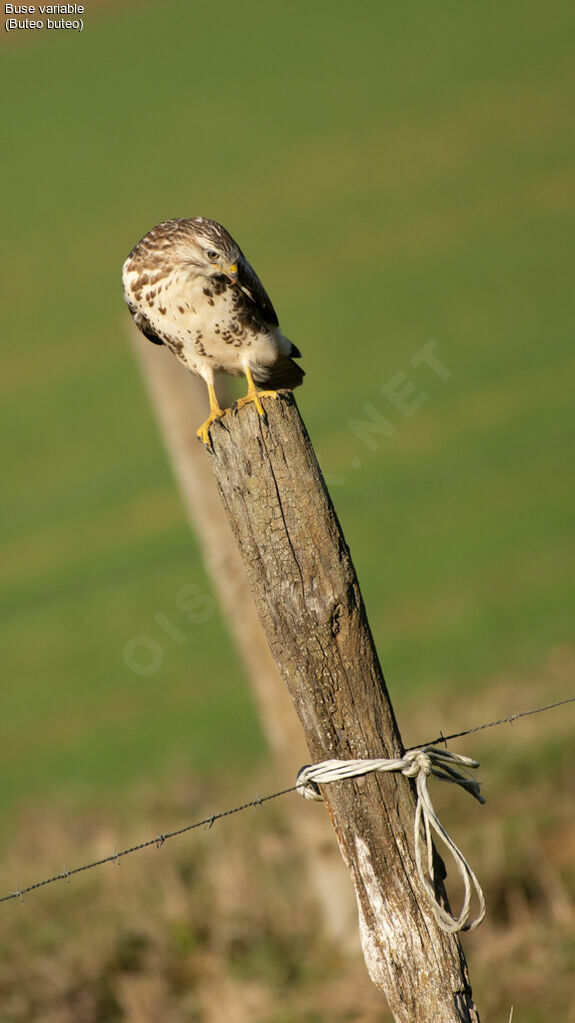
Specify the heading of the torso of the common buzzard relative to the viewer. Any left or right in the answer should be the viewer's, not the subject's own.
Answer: facing the viewer and to the left of the viewer
